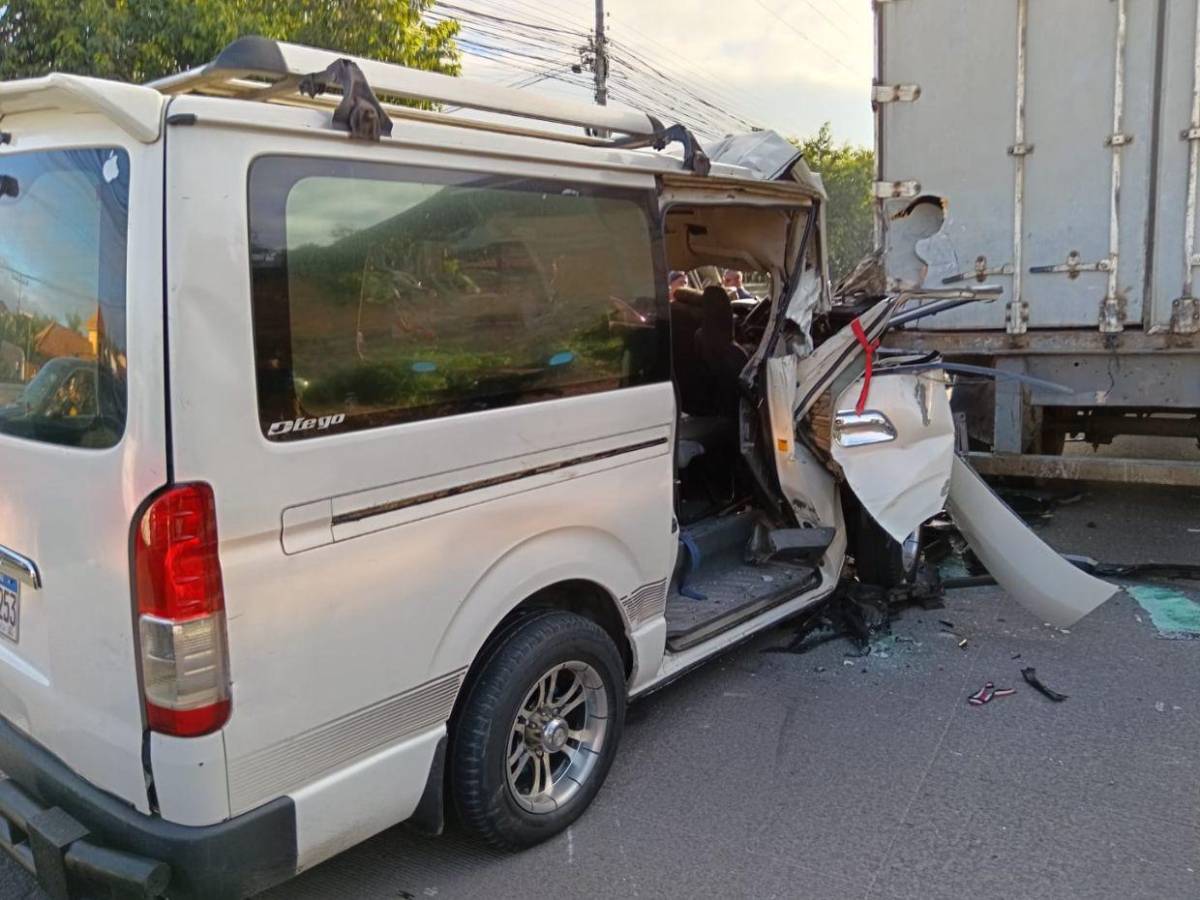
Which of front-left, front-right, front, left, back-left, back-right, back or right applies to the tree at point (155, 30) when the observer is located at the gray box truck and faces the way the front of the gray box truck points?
left

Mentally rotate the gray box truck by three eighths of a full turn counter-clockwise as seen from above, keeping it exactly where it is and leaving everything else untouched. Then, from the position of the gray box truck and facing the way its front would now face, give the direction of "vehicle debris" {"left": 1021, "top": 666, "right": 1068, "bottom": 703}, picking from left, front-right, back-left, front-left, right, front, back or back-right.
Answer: front-left

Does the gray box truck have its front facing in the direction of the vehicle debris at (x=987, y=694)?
no

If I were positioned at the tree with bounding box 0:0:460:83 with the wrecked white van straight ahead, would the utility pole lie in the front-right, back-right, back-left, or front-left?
back-left

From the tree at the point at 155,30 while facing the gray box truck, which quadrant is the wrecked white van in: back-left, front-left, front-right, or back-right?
front-right

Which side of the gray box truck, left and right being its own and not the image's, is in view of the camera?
back

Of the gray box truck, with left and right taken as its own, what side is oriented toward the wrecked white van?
back

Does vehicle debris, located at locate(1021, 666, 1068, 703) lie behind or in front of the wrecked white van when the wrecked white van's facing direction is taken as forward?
in front

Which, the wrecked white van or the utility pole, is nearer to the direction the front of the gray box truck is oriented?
the utility pole

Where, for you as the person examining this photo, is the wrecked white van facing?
facing away from the viewer and to the right of the viewer

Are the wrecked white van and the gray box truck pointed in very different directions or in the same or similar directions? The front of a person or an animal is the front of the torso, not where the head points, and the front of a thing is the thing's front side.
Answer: same or similar directions

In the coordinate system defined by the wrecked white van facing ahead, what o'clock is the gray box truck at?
The gray box truck is roughly at 12 o'clock from the wrecked white van.

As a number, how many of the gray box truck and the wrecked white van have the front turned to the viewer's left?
0
